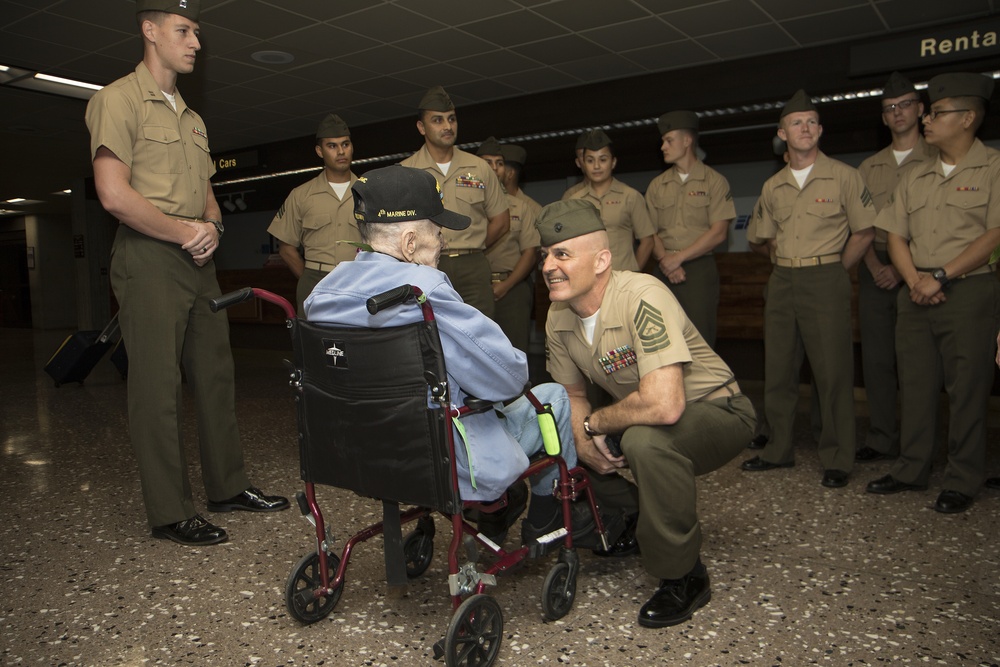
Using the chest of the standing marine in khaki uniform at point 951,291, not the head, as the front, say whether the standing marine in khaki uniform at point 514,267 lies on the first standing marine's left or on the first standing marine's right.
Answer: on the first standing marine's right

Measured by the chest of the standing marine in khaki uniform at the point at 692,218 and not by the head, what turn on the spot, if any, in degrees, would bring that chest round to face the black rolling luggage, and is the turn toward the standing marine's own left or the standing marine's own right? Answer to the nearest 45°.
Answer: approximately 45° to the standing marine's own right

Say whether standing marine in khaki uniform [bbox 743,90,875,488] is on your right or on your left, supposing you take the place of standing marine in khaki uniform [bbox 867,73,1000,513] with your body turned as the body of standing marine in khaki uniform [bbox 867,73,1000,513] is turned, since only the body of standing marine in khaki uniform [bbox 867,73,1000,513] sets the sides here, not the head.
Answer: on your right

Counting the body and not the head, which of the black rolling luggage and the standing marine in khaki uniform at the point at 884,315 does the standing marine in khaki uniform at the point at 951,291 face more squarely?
the black rolling luggage

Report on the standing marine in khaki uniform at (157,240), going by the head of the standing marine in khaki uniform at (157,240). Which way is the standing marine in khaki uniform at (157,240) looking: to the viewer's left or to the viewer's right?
to the viewer's right

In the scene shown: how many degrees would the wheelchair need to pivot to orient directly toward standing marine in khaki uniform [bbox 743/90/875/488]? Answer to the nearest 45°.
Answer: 0° — it already faces them

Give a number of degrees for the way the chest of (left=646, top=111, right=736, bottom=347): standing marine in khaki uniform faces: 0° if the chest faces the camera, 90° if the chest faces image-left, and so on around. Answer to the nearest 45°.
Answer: approximately 45°

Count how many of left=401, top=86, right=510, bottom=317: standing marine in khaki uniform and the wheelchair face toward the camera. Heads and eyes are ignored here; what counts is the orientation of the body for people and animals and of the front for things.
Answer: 1

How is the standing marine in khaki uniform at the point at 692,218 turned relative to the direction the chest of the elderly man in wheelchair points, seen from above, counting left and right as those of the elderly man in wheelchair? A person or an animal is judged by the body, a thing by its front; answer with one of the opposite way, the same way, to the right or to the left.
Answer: the opposite way

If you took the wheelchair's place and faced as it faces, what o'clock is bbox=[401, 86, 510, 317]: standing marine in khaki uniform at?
The standing marine in khaki uniform is roughly at 11 o'clock from the wheelchair.

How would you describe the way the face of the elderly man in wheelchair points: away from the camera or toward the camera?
away from the camera

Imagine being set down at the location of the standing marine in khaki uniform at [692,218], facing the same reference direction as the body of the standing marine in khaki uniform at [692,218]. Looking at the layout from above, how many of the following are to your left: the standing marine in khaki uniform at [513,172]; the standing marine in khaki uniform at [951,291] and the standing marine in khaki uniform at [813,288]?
2

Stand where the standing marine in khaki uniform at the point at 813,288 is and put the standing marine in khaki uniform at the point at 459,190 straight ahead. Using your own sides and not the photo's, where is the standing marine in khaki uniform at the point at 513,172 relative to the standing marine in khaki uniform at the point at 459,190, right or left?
right
